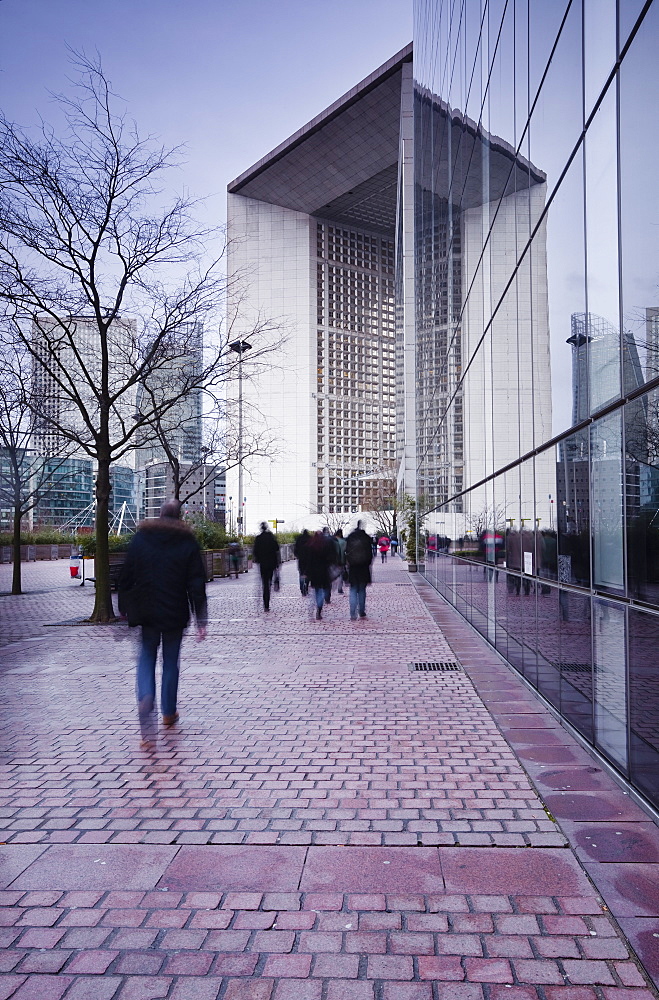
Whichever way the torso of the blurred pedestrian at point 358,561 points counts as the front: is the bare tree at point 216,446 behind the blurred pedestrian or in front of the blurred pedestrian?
in front

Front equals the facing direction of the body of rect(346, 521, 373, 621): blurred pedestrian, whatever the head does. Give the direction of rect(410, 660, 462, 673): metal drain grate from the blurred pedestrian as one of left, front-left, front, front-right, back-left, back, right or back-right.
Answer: back

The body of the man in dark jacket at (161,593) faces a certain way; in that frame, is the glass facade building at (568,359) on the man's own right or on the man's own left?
on the man's own right

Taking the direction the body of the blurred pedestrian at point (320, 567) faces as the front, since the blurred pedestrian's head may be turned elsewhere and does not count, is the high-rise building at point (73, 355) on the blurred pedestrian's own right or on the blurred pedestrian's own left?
on the blurred pedestrian's own left

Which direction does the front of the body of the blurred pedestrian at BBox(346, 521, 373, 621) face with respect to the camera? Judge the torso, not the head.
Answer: away from the camera

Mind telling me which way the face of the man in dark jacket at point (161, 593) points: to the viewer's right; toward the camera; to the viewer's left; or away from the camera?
away from the camera

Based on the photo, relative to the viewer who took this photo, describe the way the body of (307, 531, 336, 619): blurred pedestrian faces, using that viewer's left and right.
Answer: facing away from the viewer

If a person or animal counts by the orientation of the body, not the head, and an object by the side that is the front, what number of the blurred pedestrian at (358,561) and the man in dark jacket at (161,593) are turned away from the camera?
2

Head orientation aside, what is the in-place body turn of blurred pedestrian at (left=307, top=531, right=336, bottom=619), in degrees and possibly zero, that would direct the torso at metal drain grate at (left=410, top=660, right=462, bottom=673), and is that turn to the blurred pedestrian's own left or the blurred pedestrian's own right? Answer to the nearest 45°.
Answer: approximately 180°

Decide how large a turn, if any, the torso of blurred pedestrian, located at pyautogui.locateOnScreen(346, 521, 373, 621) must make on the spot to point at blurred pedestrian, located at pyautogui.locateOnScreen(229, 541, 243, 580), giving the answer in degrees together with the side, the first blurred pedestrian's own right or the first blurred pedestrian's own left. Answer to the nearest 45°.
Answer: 0° — they already face them

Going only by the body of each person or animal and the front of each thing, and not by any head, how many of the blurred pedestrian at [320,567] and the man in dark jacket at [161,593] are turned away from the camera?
2

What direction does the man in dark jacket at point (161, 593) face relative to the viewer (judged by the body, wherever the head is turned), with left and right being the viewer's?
facing away from the viewer

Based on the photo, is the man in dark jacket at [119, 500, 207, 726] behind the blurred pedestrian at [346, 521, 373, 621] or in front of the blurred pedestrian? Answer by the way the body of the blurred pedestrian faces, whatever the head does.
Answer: behind
